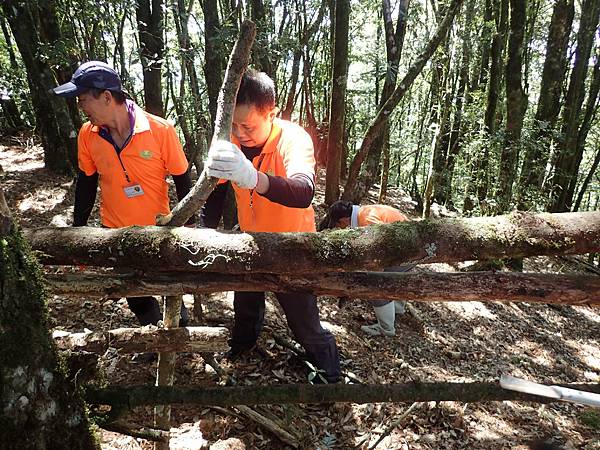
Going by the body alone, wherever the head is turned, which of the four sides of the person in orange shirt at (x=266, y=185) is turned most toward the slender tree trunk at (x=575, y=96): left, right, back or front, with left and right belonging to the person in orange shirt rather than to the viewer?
back

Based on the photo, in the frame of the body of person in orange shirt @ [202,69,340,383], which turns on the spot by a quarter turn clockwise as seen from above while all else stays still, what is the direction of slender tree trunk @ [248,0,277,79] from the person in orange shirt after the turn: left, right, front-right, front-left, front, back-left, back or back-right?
front-right

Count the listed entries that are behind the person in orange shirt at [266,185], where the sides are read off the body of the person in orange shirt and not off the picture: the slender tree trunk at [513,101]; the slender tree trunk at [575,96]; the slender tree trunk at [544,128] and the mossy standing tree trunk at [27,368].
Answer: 3

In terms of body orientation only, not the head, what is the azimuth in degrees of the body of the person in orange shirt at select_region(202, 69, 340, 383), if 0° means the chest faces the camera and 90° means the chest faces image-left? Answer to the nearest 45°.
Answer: approximately 45°

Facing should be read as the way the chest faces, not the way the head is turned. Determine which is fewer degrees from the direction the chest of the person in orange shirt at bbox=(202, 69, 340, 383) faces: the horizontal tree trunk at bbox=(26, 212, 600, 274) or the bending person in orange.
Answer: the horizontal tree trunk

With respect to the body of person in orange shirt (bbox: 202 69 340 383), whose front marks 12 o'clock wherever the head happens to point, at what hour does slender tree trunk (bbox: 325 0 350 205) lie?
The slender tree trunk is roughly at 5 o'clock from the person in orange shirt.

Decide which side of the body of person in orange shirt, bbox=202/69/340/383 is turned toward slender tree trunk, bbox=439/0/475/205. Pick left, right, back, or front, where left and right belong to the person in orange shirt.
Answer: back

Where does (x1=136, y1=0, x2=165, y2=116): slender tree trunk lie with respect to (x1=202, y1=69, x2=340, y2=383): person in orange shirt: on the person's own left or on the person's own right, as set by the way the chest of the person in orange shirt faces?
on the person's own right

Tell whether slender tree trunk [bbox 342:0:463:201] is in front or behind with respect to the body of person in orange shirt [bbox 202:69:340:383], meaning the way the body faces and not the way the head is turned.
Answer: behind

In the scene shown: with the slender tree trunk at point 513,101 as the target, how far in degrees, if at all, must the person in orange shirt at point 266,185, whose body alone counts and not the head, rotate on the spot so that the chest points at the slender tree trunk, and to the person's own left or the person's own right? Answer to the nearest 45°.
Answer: approximately 180°

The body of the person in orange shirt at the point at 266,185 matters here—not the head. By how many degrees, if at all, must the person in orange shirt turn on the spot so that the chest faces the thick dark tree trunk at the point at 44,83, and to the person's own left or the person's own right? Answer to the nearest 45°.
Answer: approximately 90° to the person's own right

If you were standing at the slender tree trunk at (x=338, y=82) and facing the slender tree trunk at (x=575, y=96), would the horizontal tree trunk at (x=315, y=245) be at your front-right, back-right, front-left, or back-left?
back-right

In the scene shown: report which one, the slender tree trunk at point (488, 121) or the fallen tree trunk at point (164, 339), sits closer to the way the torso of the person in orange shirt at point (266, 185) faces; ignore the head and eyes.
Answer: the fallen tree trunk
